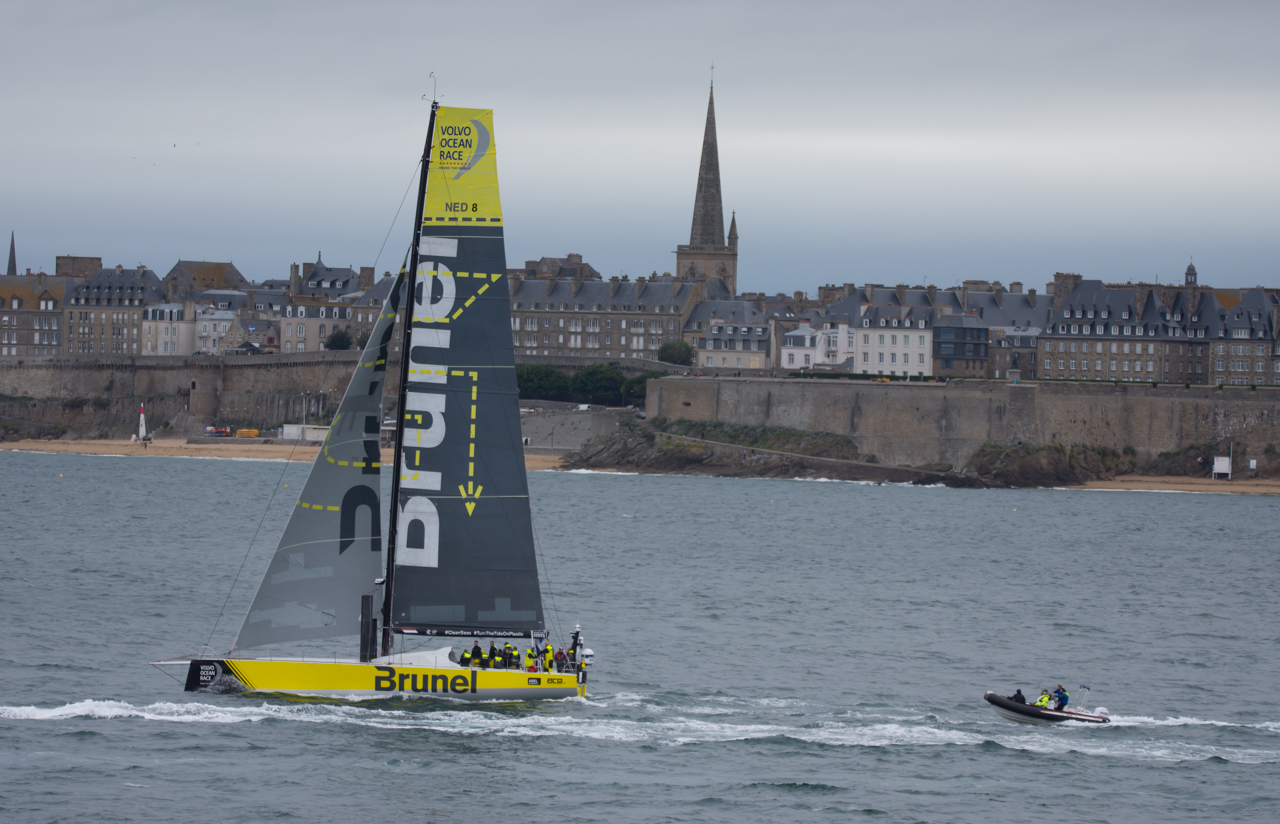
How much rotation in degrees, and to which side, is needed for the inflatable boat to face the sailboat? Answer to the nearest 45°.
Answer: approximately 45° to its left

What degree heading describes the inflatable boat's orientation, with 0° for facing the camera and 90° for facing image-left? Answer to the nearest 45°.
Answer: approximately 90°
